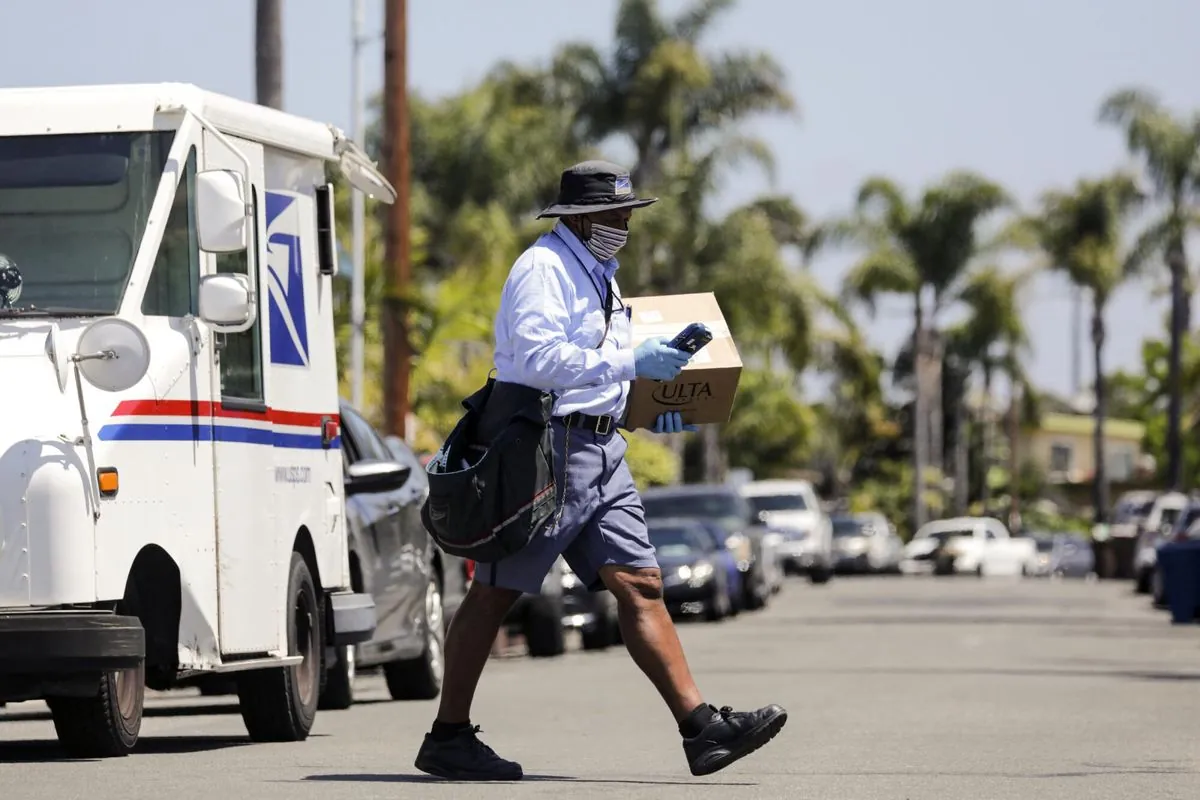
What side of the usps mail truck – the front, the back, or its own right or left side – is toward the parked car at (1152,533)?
back

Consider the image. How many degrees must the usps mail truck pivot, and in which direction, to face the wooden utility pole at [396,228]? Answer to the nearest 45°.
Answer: approximately 135° to its right

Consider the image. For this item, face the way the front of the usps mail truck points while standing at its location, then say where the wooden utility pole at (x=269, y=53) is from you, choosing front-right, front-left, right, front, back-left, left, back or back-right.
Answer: back-right

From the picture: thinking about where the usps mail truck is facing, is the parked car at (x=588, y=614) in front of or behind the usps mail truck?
behind

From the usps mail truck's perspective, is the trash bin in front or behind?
behind

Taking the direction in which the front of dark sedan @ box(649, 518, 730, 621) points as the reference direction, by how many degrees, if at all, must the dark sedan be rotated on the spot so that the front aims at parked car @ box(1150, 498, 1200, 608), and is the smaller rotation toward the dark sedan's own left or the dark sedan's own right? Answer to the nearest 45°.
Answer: approximately 135° to the dark sedan's own left

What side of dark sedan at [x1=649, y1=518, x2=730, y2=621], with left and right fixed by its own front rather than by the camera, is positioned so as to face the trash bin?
left

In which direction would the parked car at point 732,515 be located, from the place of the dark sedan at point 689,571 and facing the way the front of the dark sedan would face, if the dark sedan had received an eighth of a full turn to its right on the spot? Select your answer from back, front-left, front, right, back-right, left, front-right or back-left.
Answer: right

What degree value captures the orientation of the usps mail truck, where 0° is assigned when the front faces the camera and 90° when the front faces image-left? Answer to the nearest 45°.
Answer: approximately 45°
